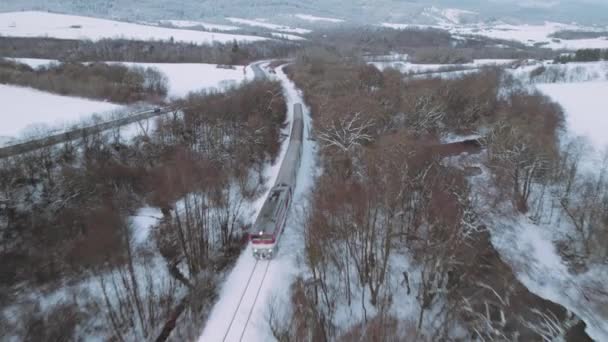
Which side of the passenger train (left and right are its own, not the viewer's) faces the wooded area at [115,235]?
right

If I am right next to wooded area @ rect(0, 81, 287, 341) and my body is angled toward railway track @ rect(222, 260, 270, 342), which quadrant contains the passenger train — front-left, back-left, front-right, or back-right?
front-left

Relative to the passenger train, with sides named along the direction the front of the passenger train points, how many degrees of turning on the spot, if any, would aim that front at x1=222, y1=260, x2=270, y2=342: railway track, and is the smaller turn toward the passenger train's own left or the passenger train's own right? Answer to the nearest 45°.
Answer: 0° — it already faces it

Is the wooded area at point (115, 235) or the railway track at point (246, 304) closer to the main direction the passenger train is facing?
the railway track

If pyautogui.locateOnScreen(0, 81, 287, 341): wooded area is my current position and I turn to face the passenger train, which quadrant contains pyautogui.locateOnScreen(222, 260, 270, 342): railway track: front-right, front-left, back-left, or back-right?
front-right

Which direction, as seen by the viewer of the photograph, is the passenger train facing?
facing the viewer
